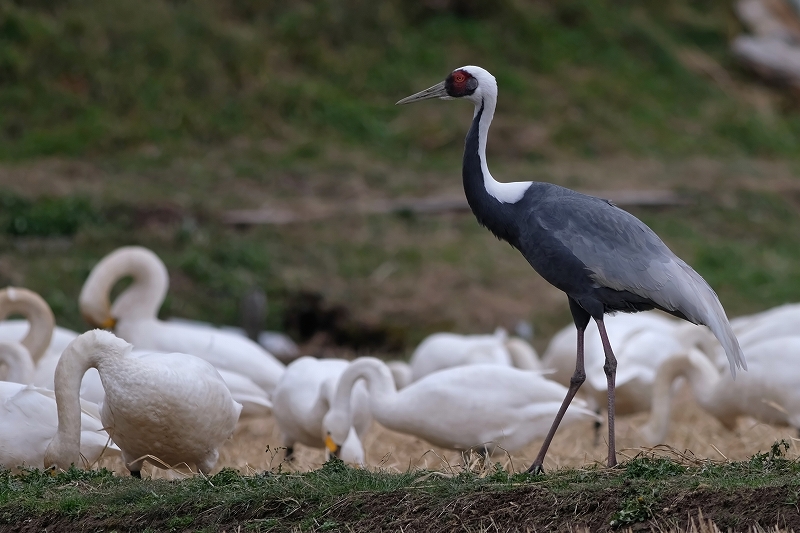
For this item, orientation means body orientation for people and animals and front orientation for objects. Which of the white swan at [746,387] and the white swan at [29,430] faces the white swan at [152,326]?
the white swan at [746,387]

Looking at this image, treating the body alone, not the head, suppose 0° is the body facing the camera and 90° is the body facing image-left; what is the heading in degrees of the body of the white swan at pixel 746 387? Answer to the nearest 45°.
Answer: approximately 90°

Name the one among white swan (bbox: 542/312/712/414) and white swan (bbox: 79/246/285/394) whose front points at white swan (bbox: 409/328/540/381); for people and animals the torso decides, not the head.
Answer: white swan (bbox: 542/312/712/414)

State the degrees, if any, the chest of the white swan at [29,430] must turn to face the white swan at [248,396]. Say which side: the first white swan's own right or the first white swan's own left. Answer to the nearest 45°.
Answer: approximately 135° to the first white swan's own right

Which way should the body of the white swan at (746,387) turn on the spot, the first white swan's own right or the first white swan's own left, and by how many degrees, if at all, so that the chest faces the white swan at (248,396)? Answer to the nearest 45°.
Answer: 0° — it already faces it

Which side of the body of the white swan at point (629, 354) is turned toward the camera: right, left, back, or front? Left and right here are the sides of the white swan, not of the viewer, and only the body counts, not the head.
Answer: left

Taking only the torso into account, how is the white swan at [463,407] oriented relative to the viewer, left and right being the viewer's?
facing to the left of the viewer

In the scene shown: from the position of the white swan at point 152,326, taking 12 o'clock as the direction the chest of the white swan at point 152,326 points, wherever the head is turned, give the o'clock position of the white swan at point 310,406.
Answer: the white swan at point 310,406 is roughly at 8 o'clock from the white swan at point 152,326.

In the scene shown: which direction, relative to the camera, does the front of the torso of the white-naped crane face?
to the viewer's left

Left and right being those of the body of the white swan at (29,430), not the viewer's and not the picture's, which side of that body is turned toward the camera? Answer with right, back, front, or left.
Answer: left

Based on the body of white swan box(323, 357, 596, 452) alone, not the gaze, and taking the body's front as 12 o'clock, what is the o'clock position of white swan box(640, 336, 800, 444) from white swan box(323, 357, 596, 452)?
white swan box(640, 336, 800, 444) is roughly at 5 o'clock from white swan box(323, 357, 596, 452).

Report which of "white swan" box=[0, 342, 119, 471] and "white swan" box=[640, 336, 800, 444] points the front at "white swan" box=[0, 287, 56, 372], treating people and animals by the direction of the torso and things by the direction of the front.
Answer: "white swan" box=[640, 336, 800, 444]

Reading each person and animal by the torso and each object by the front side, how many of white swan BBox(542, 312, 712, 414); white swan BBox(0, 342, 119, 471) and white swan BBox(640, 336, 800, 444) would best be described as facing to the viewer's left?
3
